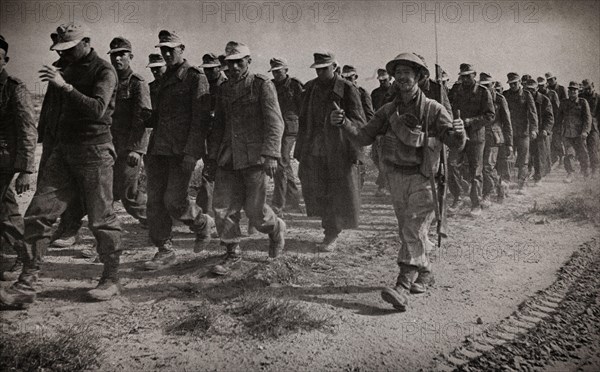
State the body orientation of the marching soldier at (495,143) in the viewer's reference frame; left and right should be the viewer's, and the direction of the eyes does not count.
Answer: facing the viewer and to the left of the viewer

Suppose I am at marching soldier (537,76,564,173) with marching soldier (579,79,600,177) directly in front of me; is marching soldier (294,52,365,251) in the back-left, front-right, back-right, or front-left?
back-right

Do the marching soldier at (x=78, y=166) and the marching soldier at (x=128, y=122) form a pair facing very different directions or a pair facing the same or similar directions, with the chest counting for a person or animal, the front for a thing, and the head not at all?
same or similar directions

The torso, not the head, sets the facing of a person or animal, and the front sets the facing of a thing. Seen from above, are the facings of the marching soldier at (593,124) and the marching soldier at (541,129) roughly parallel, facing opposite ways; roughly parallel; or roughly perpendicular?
roughly parallel

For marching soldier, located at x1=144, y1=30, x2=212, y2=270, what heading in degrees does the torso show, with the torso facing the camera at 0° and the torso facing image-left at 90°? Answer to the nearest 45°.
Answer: approximately 45°

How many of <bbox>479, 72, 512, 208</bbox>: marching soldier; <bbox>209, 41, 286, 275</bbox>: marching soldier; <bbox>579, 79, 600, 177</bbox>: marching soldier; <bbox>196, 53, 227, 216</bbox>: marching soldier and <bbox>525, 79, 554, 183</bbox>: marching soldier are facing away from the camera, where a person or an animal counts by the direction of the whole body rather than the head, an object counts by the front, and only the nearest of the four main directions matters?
0

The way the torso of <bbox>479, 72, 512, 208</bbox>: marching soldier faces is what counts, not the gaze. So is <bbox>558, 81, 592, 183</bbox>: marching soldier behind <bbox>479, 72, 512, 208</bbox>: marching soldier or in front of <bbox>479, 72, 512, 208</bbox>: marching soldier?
behind

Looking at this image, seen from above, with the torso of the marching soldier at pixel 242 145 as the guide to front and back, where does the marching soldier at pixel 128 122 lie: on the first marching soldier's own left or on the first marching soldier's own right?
on the first marching soldier's own right

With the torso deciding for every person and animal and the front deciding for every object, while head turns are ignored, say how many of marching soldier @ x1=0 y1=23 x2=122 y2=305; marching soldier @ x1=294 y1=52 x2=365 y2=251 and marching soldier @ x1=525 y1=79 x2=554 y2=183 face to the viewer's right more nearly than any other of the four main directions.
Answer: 0

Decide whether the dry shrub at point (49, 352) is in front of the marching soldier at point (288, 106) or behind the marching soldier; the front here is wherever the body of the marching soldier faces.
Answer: in front

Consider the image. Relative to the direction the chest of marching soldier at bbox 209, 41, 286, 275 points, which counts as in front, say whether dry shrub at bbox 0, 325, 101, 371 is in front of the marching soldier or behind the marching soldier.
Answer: in front

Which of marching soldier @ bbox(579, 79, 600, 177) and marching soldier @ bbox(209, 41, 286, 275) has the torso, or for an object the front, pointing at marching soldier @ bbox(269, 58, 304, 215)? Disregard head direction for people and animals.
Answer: marching soldier @ bbox(579, 79, 600, 177)

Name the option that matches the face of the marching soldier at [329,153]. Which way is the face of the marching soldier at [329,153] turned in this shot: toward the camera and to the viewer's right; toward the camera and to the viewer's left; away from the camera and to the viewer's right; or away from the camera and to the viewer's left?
toward the camera and to the viewer's left

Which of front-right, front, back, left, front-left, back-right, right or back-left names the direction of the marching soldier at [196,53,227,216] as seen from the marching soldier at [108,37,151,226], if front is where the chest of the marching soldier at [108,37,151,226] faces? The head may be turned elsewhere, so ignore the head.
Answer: back

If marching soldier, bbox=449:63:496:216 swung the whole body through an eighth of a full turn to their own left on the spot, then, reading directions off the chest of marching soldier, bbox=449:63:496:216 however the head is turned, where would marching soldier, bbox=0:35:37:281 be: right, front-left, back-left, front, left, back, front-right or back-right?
front-right

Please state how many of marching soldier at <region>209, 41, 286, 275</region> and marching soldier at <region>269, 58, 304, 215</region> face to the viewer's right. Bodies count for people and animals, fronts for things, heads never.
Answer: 0

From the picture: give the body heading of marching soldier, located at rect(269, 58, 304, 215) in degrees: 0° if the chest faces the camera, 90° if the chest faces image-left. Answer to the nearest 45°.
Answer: approximately 45°

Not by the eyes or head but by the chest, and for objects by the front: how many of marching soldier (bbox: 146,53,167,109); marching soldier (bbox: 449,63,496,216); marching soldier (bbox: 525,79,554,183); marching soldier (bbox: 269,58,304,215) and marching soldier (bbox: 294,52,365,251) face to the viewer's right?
0

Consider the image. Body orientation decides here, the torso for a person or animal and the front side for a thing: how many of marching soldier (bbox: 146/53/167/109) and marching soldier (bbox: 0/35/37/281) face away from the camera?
0

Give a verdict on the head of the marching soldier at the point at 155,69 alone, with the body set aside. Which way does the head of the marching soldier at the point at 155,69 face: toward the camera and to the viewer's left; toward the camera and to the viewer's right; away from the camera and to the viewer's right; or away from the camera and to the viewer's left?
toward the camera and to the viewer's left
